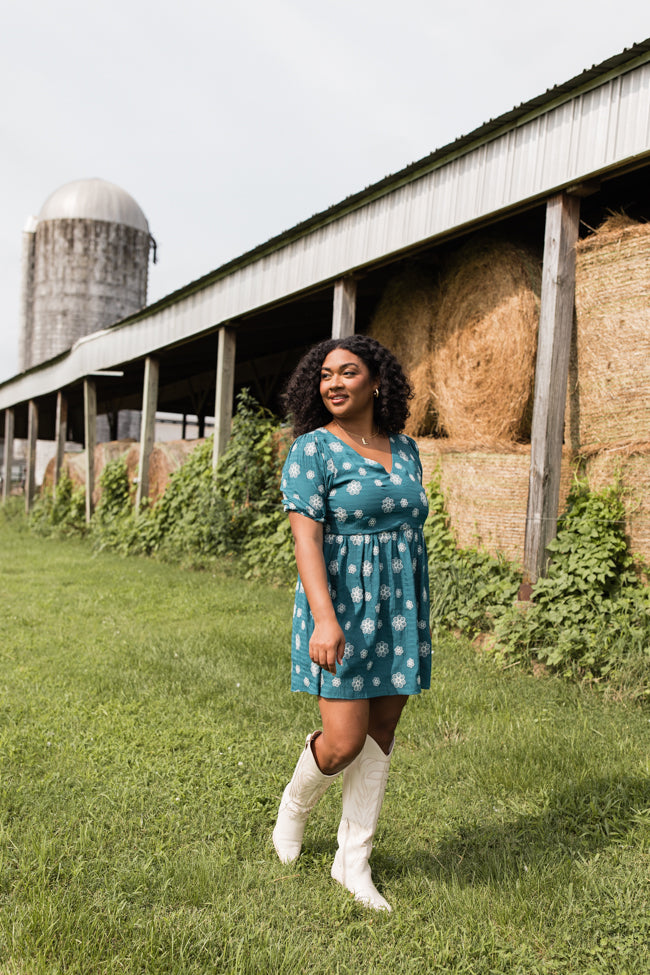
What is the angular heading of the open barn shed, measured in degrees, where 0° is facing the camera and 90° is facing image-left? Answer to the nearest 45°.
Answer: approximately 45°

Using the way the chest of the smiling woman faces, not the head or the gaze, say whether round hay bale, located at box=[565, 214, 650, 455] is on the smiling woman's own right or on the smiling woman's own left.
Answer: on the smiling woman's own left

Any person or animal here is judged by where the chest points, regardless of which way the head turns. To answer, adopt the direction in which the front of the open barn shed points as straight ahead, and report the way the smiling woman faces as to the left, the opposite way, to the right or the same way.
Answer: to the left

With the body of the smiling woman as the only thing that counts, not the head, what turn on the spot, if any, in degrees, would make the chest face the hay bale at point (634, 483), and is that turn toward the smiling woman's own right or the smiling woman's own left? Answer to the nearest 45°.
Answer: approximately 90° to the smiling woman's own left

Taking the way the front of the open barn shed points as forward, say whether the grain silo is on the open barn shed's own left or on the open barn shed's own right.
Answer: on the open barn shed's own right

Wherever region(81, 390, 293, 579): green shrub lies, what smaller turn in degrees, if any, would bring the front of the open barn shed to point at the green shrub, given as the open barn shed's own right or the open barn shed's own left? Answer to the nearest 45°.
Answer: approximately 90° to the open barn shed's own right

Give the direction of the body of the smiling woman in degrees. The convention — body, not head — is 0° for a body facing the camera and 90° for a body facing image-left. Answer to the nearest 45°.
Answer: approximately 315°
